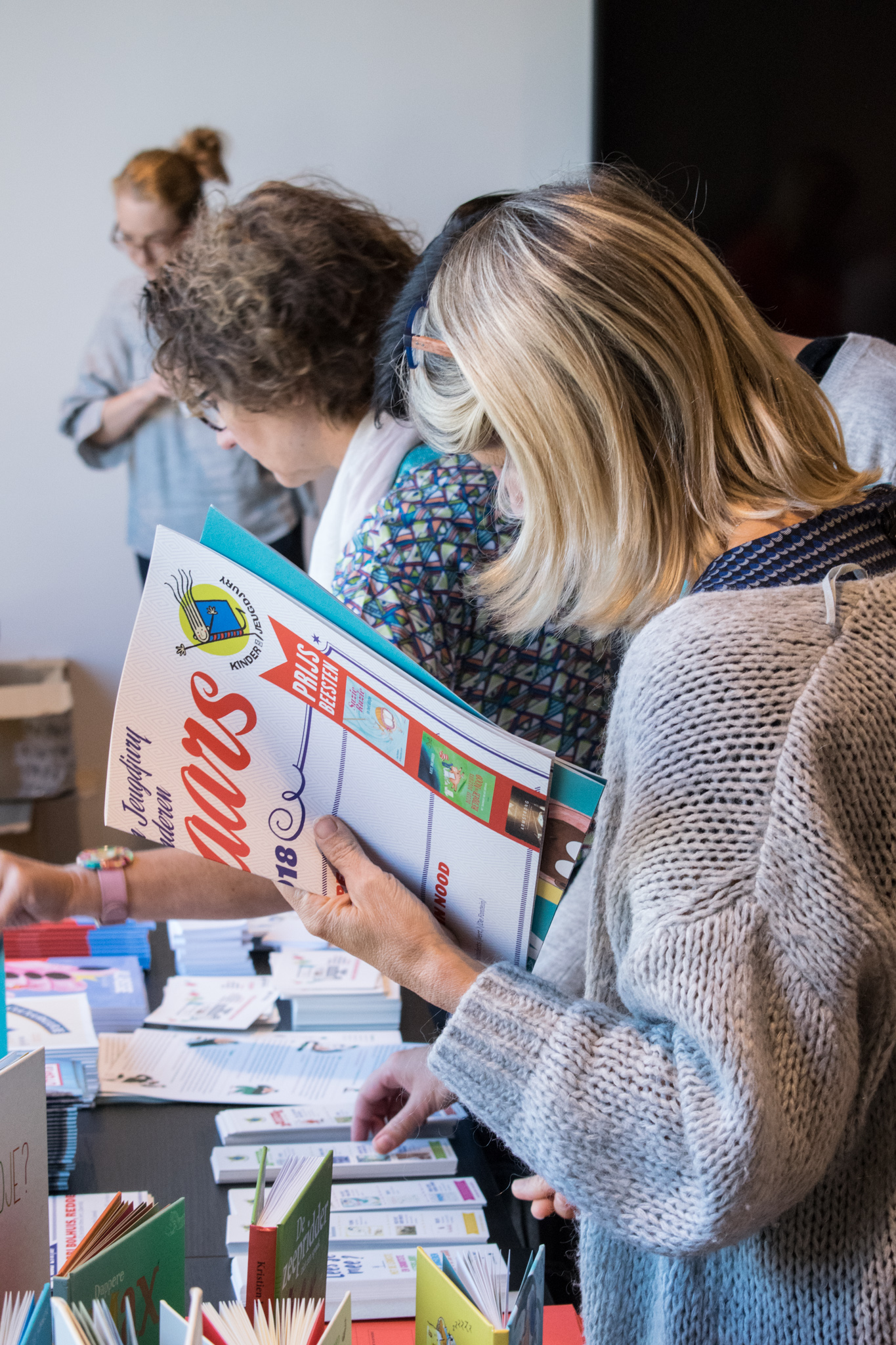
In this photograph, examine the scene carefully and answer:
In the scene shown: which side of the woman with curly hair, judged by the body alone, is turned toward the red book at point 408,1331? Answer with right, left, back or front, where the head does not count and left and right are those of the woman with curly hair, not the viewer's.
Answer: left

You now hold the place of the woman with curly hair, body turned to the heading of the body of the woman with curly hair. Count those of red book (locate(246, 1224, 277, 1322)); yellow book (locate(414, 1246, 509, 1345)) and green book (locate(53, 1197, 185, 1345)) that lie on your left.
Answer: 3

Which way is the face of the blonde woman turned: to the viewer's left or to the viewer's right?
to the viewer's left

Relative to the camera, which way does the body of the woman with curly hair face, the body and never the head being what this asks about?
to the viewer's left

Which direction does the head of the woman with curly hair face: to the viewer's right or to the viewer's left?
to the viewer's left

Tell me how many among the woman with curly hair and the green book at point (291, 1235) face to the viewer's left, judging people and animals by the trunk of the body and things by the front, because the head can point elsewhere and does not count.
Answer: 1

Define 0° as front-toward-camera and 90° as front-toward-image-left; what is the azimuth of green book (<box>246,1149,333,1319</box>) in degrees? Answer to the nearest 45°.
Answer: approximately 315°
